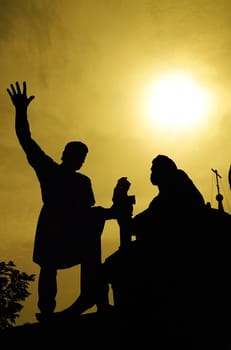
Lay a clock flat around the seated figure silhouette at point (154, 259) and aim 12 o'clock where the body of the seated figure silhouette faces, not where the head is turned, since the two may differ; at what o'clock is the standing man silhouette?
The standing man silhouette is roughly at 11 o'clock from the seated figure silhouette.

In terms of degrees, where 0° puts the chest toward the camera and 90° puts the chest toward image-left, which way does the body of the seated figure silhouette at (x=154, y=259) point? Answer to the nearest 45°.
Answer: approximately 90°
